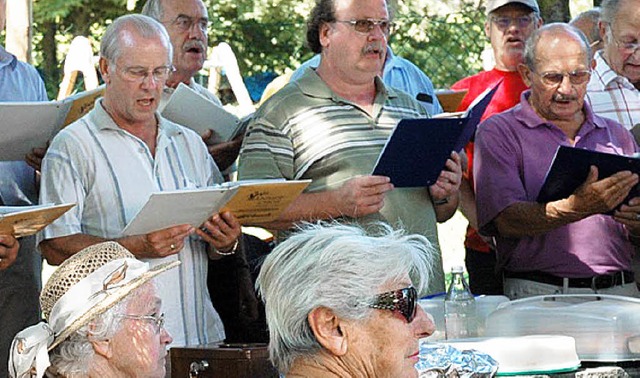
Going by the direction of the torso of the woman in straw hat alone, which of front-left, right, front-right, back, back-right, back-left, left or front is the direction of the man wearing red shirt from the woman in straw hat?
front-left

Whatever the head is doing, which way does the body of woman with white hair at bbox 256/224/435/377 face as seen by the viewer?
to the viewer's right

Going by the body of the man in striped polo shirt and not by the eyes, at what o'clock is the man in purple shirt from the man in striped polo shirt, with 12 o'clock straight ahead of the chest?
The man in purple shirt is roughly at 10 o'clock from the man in striped polo shirt.

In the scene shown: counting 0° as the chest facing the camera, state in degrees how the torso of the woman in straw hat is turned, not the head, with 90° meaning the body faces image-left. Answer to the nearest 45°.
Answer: approximately 270°

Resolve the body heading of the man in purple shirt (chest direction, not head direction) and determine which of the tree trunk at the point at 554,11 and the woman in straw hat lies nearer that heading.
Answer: the woman in straw hat

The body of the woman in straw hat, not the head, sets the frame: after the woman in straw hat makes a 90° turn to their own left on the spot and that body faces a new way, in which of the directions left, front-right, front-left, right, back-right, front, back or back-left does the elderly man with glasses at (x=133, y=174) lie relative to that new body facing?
front

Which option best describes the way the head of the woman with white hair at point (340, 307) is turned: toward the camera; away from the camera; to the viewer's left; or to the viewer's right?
to the viewer's right

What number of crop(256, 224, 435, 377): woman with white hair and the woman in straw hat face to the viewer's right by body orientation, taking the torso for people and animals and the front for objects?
2
